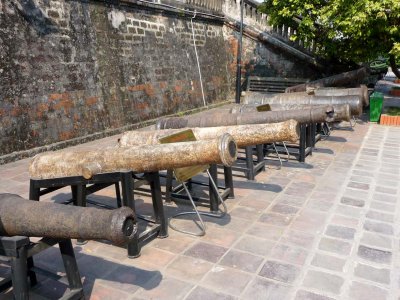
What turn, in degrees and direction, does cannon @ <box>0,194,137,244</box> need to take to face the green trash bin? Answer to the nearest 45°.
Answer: approximately 90° to its left

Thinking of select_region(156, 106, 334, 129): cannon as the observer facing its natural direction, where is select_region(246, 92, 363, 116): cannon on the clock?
select_region(246, 92, 363, 116): cannon is roughly at 10 o'clock from select_region(156, 106, 334, 129): cannon.

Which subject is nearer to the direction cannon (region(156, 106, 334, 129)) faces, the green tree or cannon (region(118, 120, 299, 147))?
the green tree

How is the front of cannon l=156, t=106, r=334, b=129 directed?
to the viewer's right

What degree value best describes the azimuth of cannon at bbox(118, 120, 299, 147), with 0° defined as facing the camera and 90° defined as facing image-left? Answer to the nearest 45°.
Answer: approximately 270°

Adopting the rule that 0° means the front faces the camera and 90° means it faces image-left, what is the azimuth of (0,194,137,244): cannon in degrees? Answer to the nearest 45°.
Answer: approximately 315°

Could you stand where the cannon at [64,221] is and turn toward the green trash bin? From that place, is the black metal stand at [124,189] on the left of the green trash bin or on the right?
left

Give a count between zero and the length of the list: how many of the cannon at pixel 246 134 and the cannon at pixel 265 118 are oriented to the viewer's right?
2

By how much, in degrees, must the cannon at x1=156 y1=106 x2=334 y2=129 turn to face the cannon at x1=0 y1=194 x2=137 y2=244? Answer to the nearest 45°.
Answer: approximately 135° to its right

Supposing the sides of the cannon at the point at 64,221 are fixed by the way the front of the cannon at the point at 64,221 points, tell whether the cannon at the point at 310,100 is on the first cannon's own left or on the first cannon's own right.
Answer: on the first cannon's own left
